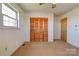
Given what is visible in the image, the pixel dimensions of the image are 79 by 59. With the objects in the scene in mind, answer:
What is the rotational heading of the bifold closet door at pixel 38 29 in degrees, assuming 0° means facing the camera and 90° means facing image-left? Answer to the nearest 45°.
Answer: approximately 0°

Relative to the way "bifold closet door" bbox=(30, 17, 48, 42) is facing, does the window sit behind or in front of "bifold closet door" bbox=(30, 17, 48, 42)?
in front
